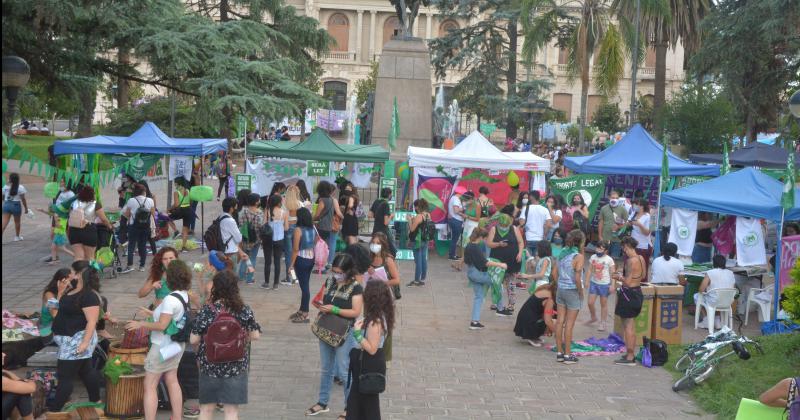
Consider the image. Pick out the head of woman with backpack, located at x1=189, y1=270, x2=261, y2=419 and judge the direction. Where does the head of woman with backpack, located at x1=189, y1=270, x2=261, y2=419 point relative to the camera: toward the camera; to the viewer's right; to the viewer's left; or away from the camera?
away from the camera

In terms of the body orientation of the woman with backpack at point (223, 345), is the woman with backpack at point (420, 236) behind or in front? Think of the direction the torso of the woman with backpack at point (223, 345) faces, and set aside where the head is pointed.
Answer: in front

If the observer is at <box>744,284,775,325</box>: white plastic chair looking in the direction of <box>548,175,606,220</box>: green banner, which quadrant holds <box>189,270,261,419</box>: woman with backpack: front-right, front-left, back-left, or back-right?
back-left

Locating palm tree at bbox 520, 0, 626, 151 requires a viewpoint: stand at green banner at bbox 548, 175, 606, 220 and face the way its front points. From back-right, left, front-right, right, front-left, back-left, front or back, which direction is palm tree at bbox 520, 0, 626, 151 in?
back

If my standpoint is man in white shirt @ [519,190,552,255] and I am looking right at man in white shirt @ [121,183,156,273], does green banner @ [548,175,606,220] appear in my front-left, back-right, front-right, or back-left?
back-right

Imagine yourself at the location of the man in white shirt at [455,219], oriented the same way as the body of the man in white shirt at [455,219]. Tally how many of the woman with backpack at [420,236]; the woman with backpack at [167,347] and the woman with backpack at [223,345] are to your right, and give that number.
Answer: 3

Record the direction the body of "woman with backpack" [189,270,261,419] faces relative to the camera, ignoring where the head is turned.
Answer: away from the camera
